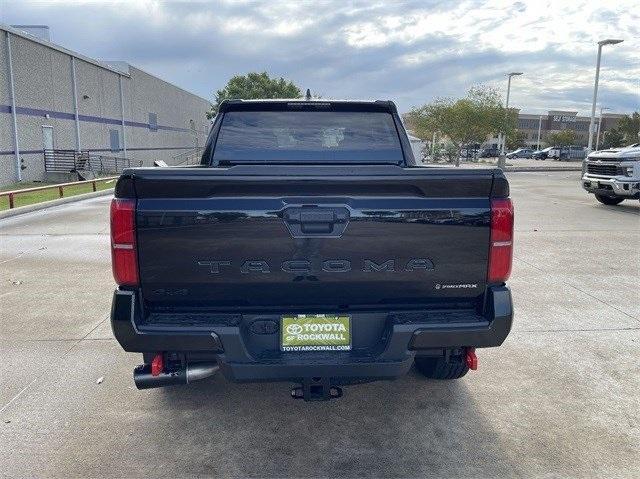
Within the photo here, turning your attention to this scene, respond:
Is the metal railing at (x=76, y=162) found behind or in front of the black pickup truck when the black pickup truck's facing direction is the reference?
in front

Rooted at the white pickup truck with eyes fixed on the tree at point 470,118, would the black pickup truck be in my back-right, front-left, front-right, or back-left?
back-left

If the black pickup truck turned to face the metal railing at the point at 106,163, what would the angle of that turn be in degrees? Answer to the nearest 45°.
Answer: approximately 45° to its left

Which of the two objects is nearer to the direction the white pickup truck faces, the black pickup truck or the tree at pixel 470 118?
the black pickup truck

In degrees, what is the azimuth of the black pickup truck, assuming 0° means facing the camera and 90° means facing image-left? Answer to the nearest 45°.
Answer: approximately 180°

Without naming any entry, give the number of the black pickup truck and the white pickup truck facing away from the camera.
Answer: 1

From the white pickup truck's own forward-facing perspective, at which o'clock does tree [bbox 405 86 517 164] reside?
The tree is roughly at 4 o'clock from the white pickup truck.

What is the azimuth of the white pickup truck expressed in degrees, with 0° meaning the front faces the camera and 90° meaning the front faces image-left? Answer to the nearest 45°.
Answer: approximately 45°

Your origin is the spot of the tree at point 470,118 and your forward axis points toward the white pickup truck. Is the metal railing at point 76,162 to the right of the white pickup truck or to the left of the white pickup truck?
right

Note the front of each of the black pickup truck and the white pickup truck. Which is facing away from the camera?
the black pickup truck

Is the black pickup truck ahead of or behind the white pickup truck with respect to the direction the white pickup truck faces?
ahead

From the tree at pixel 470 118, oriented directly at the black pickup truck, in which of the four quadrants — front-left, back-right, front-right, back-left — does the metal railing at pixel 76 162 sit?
front-right

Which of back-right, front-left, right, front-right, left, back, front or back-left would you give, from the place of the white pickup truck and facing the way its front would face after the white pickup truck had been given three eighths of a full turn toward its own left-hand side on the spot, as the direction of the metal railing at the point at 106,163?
back
